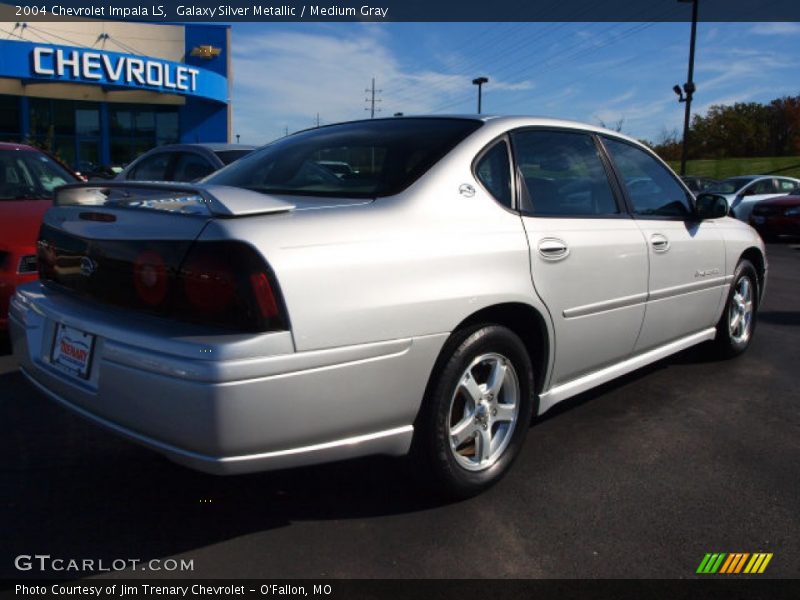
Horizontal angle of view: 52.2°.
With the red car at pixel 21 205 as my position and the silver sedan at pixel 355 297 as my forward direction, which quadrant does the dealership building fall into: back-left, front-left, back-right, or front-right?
back-left

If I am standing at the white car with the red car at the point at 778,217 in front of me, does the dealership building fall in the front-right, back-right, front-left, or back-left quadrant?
back-right

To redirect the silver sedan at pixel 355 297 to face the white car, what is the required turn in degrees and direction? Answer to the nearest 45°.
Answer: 0° — it already faces it

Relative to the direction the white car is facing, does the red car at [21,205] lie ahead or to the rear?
ahead

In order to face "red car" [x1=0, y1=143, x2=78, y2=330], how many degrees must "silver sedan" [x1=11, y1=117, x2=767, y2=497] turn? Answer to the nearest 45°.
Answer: approximately 90° to its left

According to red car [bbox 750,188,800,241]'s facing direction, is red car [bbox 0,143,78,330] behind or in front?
in front

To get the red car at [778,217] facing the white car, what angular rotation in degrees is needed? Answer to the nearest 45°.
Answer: approximately 135° to its right

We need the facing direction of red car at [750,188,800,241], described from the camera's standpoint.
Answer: facing the viewer and to the left of the viewer

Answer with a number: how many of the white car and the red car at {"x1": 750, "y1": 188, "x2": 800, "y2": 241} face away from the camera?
0

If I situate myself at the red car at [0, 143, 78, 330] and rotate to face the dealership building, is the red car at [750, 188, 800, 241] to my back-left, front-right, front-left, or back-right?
front-right

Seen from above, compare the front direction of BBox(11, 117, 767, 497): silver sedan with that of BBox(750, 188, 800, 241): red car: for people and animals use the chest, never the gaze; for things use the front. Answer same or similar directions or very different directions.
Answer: very different directions

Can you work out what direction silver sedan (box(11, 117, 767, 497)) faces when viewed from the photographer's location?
facing away from the viewer and to the right of the viewer
